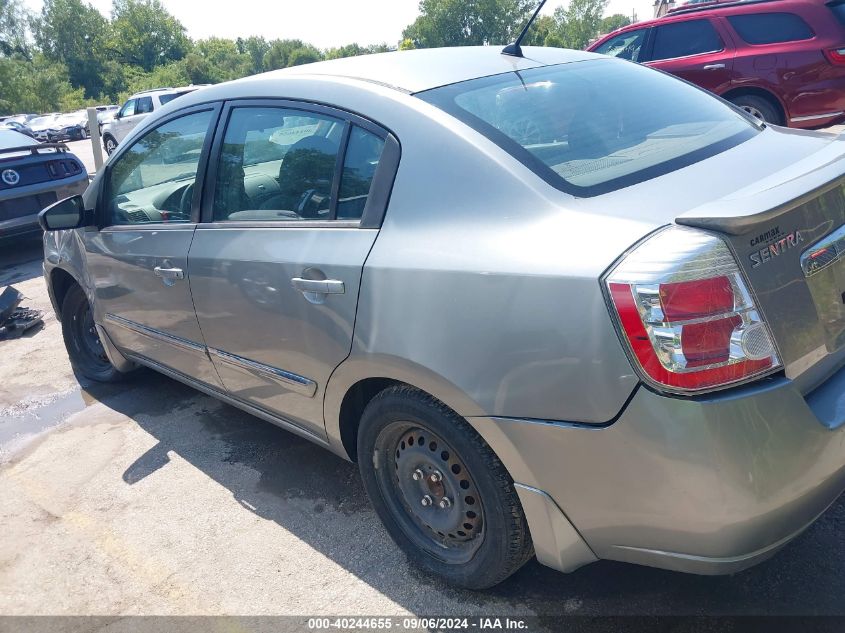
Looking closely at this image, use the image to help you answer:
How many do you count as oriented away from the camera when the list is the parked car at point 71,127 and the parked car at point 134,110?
0

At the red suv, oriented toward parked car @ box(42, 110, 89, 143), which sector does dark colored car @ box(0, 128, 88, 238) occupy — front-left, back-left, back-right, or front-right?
front-left

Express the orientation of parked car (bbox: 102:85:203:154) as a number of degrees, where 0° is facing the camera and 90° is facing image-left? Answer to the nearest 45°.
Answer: approximately 45°

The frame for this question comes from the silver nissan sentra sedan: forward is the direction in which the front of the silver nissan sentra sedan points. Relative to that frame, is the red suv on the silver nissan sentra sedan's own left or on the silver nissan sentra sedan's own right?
on the silver nissan sentra sedan's own right

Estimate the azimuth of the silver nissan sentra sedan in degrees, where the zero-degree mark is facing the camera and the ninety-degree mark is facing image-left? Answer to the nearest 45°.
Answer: approximately 135°

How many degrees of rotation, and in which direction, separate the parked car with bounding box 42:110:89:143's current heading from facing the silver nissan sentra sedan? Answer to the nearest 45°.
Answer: approximately 45° to its left

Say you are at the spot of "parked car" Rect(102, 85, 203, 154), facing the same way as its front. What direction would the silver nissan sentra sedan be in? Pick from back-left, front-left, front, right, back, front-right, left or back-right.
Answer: back-left
